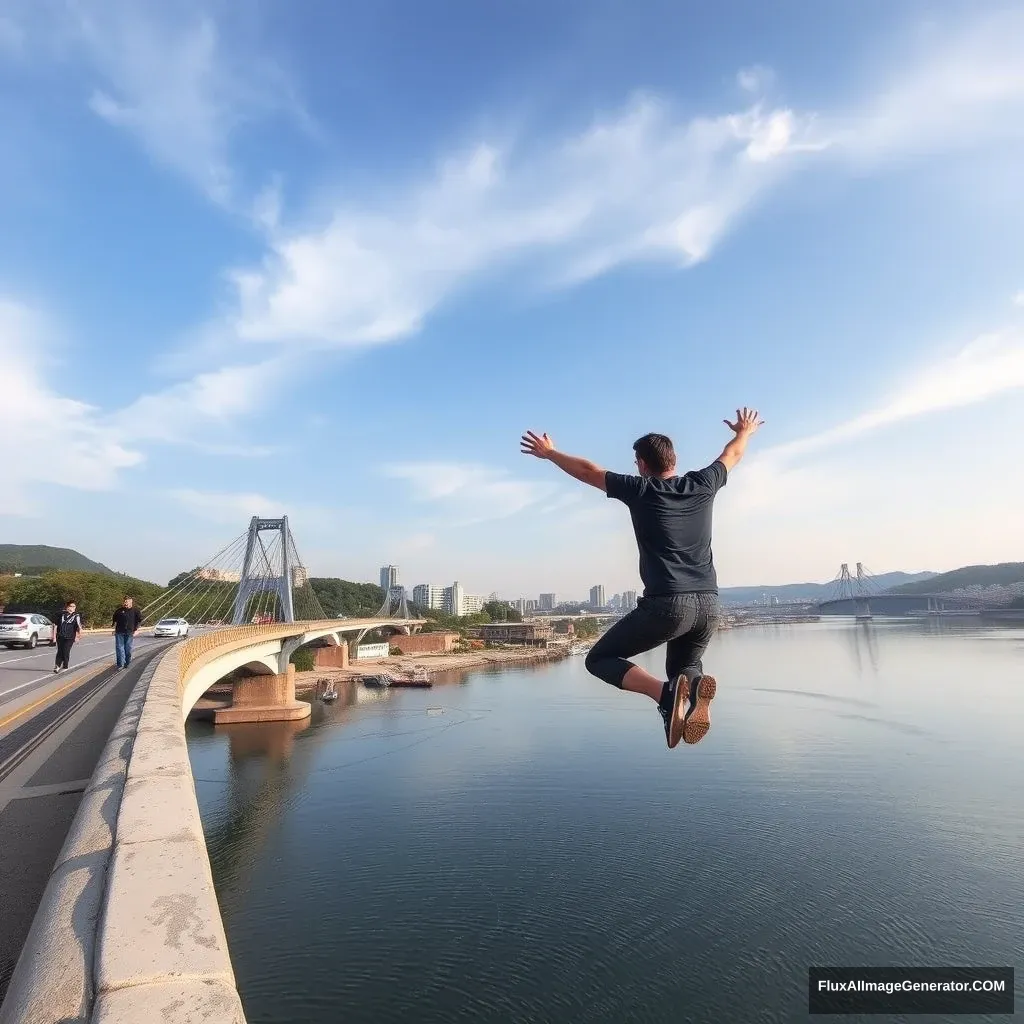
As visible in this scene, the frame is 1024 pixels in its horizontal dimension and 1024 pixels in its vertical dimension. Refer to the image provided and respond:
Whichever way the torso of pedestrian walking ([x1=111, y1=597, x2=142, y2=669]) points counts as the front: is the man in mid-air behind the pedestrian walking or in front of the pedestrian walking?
in front

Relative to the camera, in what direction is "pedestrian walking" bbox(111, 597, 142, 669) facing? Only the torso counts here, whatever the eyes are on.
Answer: toward the camera

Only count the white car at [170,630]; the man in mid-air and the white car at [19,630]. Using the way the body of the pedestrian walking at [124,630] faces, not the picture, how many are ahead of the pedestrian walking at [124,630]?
1

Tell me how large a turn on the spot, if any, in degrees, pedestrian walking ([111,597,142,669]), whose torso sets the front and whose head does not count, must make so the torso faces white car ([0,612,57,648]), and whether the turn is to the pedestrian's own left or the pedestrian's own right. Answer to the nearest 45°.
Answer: approximately 180°

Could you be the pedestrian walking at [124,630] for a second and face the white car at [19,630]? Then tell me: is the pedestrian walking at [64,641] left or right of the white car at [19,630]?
left

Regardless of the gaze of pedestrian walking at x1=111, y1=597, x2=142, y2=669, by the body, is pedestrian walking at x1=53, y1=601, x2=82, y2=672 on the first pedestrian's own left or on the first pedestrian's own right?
on the first pedestrian's own right

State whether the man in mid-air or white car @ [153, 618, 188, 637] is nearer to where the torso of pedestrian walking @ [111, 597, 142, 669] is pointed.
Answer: the man in mid-air

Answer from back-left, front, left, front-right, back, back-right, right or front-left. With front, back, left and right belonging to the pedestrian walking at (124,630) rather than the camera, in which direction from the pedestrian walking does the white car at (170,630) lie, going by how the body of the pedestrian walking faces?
back

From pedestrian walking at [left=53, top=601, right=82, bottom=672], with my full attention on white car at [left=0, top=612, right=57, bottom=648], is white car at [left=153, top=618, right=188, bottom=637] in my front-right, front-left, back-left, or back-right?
front-right
